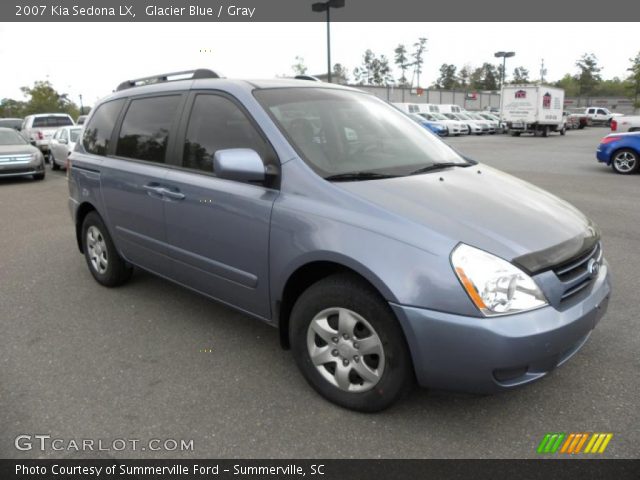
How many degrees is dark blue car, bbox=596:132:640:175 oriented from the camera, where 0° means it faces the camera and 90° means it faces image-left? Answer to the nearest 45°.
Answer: approximately 270°

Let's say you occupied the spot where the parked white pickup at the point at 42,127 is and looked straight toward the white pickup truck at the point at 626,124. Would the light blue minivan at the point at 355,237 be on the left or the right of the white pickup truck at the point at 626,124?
right

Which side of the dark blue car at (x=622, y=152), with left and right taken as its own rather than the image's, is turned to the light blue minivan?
right

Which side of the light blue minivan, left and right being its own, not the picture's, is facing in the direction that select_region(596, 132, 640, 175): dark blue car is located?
left

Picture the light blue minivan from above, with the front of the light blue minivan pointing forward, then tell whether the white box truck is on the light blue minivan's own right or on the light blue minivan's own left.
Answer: on the light blue minivan's own left

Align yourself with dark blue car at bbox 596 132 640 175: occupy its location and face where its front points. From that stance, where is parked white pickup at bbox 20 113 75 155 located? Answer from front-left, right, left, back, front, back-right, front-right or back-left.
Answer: back

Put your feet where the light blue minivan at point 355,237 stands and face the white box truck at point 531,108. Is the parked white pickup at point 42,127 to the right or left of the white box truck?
left

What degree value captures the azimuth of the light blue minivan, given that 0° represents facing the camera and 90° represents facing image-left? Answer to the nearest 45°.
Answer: approximately 315°

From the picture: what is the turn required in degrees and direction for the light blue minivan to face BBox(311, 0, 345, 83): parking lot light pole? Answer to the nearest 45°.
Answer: approximately 135° to its left

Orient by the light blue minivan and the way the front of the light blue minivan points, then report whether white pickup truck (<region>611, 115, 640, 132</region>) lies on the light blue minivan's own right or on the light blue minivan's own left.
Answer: on the light blue minivan's own left
